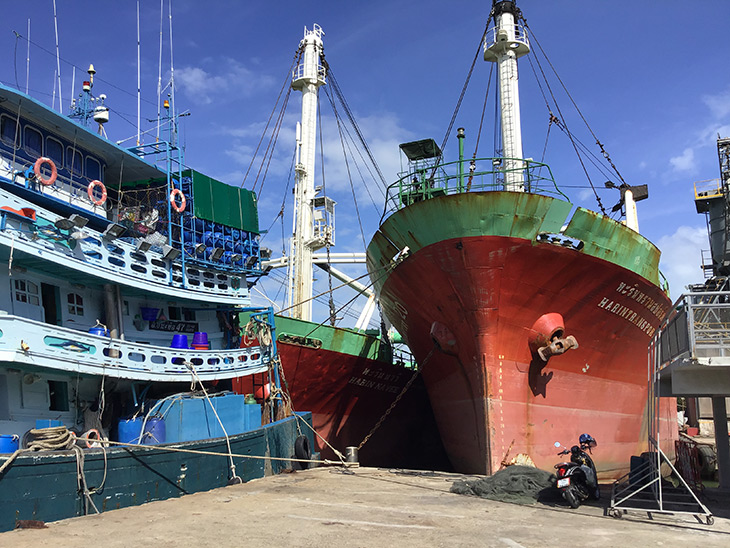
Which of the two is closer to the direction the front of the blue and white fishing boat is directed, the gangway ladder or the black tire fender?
the gangway ladder

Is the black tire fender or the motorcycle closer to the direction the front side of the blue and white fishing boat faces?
the motorcycle

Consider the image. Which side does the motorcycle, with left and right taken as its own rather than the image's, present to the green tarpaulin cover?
left

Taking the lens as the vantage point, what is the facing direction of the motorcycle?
facing away from the viewer and to the right of the viewer

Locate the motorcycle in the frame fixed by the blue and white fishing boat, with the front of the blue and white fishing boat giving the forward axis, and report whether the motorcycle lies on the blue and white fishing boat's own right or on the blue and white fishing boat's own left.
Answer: on the blue and white fishing boat's own left

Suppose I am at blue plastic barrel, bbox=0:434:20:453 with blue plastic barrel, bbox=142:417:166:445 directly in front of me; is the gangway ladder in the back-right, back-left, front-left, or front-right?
front-right

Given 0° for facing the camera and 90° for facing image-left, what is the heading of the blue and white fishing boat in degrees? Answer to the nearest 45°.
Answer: approximately 45°
